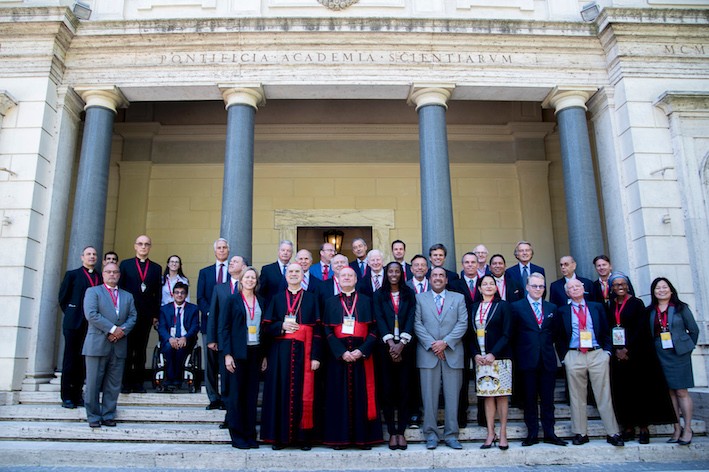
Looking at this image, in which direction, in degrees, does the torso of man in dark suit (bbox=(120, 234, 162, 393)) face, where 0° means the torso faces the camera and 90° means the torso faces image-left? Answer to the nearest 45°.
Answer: approximately 0°

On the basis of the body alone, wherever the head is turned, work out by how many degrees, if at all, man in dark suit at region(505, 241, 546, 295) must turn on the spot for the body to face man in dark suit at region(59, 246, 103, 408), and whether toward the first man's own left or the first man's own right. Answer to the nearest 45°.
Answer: approximately 90° to the first man's own right
